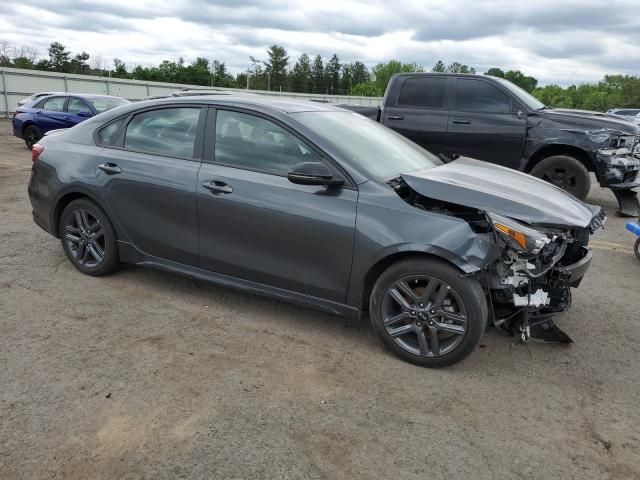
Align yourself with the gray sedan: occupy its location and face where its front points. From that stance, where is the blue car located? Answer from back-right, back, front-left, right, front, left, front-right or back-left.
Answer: back

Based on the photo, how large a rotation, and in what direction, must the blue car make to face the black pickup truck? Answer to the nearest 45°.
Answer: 0° — it already faces it

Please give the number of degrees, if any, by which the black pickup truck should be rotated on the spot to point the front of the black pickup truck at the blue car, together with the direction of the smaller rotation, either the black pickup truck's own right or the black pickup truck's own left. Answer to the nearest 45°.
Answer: approximately 135° to the black pickup truck's own right

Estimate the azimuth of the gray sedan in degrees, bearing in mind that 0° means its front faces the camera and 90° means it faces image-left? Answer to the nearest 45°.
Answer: approximately 315°

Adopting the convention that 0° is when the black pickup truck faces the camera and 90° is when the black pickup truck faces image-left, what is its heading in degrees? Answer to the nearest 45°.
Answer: approximately 315°

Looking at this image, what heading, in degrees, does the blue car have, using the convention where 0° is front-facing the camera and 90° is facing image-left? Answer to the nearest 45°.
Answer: approximately 315°

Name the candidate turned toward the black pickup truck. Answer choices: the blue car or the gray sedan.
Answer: the blue car

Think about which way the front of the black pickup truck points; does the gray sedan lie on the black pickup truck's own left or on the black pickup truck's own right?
on the black pickup truck's own right
